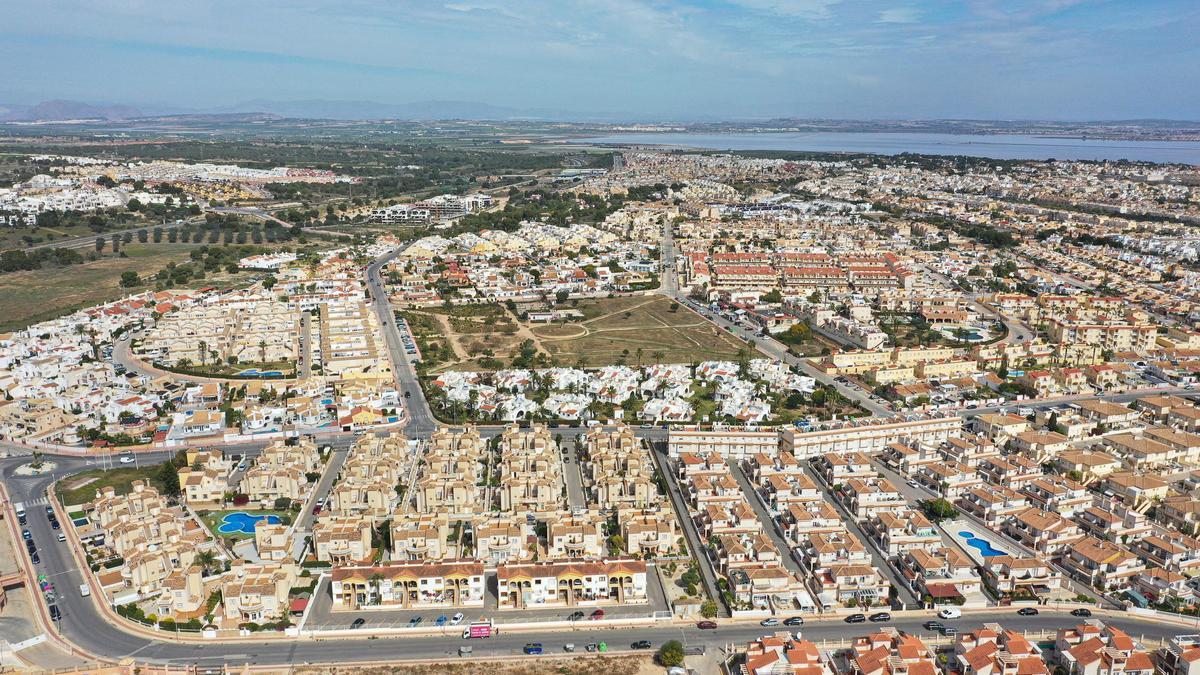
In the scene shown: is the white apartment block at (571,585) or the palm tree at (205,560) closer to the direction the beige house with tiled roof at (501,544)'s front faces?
the white apartment block

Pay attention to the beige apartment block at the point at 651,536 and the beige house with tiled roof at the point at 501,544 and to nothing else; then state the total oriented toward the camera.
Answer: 2

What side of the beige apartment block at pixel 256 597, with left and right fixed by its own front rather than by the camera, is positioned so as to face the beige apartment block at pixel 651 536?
left

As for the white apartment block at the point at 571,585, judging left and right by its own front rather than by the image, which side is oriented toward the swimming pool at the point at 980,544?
left

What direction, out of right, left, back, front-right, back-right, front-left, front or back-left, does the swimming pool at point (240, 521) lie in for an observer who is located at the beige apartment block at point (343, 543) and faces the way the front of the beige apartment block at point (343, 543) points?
back-right

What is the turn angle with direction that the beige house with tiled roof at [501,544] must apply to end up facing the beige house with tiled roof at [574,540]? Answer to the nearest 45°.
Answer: approximately 90° to its left
